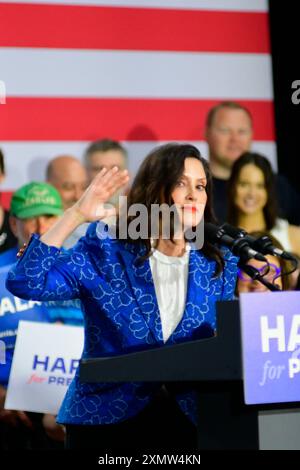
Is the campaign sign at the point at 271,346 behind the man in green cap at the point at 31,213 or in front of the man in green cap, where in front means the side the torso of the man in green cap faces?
in front

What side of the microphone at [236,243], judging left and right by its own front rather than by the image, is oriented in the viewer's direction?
left

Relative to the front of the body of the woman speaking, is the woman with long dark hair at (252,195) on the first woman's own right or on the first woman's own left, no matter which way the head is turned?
on the first woman's own left

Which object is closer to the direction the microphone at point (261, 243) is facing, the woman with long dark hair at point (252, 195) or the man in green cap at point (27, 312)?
the man in green cap

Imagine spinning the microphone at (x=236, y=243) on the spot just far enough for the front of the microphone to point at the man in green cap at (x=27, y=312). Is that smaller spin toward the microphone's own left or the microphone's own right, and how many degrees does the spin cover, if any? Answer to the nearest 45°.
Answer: approximately 45° to the microphone's own right

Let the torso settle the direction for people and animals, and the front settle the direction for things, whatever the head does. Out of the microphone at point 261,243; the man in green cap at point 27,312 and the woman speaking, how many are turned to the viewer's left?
1

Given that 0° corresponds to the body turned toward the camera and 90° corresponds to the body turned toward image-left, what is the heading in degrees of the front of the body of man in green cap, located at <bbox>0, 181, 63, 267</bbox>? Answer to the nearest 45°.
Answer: approximately 315°

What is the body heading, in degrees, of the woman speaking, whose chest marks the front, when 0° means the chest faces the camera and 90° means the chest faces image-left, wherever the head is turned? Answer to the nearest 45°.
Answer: approximately 315°

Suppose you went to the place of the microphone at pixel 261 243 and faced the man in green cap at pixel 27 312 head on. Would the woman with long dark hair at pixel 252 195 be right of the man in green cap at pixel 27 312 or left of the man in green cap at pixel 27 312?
right

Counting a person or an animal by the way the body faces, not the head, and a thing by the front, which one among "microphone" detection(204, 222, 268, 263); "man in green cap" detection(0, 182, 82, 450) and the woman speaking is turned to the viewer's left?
the microphone

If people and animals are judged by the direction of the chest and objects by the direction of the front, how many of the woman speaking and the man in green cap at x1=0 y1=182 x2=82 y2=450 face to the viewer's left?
0

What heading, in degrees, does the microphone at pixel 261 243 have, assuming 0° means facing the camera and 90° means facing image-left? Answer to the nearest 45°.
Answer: approximately 90°
